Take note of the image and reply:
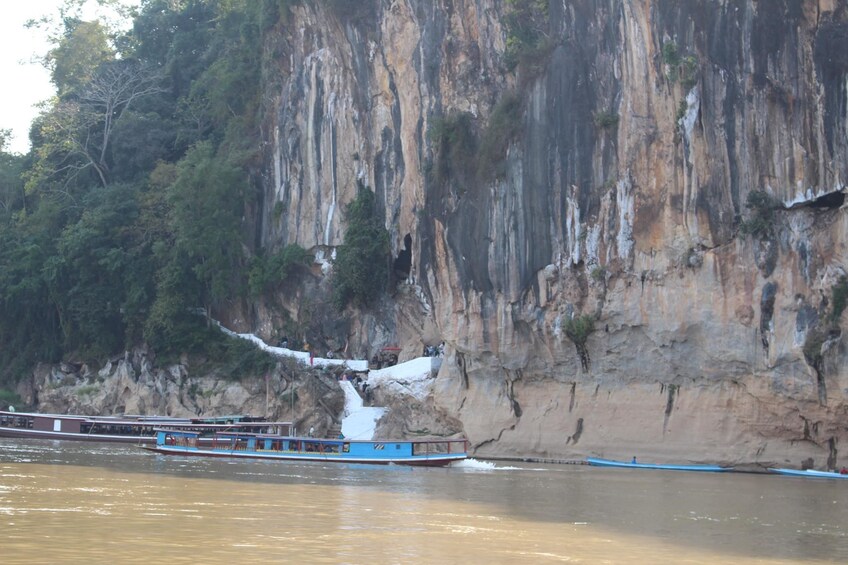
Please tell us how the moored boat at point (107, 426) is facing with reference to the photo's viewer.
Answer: facing to the right of the viewer

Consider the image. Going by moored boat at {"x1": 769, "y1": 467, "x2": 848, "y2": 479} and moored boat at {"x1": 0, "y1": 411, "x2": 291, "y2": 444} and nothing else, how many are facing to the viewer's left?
1

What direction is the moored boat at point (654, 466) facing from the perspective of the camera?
to the viewer's left

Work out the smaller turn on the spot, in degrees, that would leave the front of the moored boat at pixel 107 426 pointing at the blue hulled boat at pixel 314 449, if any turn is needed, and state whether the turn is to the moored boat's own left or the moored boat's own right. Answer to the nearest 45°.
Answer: approximately 45° to the moored boat's own right
